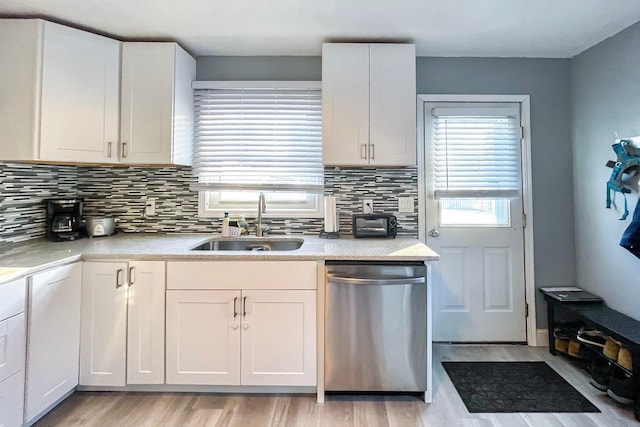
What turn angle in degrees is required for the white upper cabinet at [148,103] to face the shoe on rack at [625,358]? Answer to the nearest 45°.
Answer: approximately 45° to its left

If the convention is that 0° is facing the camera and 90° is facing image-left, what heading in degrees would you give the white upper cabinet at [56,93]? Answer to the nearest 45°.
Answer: approximately 315°

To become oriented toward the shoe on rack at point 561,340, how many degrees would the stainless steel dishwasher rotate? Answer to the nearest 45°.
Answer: approximately 135° to its left

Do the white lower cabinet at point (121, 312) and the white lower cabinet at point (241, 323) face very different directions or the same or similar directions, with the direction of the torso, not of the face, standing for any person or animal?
same or similar directions

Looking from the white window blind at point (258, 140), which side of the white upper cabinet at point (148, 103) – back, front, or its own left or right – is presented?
left

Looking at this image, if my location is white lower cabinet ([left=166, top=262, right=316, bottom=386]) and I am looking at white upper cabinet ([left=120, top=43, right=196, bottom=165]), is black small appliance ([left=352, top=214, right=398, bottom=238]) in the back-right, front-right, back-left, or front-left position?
back-right

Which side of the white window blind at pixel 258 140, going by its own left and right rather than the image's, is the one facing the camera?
front

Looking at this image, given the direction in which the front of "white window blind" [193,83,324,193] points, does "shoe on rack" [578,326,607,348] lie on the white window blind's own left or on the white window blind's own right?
on the white window blind's own left

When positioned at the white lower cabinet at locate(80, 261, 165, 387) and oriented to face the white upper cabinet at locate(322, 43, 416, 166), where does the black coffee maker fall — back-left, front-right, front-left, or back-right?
back-left

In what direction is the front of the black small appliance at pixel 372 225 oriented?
toward the camera

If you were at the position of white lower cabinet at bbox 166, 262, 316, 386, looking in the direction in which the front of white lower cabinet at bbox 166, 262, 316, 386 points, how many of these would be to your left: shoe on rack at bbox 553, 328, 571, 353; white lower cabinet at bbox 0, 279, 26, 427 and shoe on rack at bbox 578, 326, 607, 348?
2

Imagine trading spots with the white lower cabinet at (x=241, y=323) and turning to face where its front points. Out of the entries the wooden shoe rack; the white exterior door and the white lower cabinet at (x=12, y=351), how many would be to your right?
1

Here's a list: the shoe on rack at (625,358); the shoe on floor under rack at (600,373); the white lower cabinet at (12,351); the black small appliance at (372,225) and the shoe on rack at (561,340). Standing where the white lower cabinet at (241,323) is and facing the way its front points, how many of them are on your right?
1
